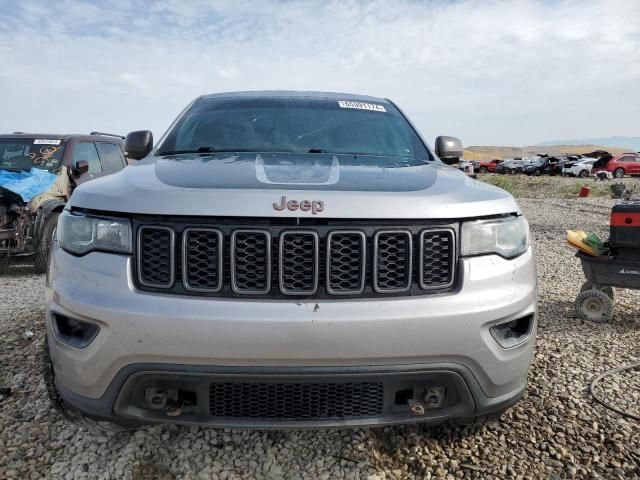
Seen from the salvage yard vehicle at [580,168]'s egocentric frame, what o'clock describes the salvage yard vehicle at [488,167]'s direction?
the salvage yard vehicle at [488,167] is roughly at 3 o'clock from the salvage yard vehicle at [580,168].

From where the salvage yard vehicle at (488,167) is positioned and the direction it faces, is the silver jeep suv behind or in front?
in front

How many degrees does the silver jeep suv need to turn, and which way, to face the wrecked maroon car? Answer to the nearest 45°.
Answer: approximately 135° to its right

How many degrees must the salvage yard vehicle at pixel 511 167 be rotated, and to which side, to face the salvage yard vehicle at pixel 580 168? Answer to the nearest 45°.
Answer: approximately 90° to its left

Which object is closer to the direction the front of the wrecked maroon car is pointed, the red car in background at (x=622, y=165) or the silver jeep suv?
the silver jeep suv

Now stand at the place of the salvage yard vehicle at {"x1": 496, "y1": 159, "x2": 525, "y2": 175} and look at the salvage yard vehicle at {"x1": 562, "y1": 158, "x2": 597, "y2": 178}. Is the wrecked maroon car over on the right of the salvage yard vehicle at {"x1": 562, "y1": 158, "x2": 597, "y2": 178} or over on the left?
right

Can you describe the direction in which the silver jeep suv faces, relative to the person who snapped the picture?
facing the viewer

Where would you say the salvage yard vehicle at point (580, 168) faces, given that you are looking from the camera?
facing the viewer and to the left of the viewer

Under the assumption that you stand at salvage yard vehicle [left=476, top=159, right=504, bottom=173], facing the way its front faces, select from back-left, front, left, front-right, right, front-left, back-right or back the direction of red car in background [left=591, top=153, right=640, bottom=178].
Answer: left

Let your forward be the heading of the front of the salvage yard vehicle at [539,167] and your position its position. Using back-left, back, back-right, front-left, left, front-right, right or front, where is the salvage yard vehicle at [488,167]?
right

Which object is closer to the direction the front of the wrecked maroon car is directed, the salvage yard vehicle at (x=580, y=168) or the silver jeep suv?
the silver jeep suv

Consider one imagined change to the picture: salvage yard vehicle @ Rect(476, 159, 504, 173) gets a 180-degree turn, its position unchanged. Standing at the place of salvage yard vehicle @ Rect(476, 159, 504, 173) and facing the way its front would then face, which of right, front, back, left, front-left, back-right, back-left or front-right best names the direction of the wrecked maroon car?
back-right
